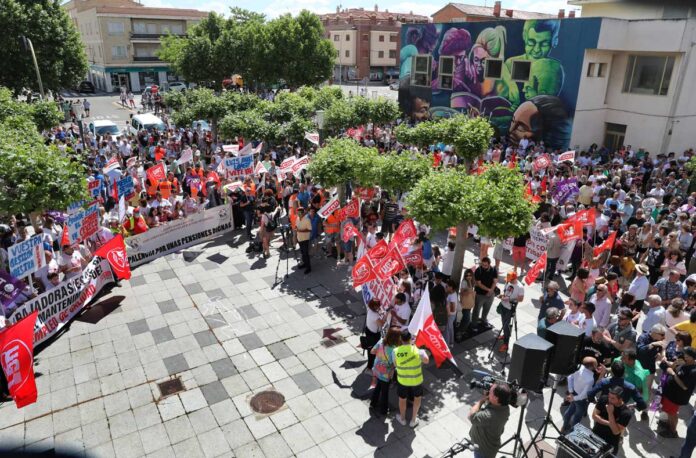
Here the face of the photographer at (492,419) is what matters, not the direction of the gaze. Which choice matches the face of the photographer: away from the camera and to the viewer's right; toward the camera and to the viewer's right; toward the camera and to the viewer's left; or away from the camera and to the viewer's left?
away from the camera and to the viewer's left

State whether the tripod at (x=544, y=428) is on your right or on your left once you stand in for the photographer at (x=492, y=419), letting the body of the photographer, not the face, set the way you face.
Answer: on your right

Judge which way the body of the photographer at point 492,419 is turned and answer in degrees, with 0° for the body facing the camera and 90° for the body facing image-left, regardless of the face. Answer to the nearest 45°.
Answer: approximately 135°

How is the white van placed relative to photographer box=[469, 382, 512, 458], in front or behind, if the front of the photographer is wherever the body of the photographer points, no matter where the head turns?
in front

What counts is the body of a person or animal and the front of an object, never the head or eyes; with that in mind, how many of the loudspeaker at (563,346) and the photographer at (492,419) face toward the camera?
0

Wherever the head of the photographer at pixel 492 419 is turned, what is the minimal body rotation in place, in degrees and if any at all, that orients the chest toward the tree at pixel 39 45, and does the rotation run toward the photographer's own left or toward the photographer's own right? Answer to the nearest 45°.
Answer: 0° — they already face it

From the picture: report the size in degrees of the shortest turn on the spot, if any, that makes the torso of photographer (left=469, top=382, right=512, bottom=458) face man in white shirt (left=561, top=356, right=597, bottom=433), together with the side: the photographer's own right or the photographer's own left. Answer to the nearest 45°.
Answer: approximately 90° to the photographer's own right

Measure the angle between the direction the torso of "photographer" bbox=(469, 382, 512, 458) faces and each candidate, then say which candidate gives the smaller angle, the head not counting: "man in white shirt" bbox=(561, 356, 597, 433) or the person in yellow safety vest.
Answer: the person in yellow safety vest

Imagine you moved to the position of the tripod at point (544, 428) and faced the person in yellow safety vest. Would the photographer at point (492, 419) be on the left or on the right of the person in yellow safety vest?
left
